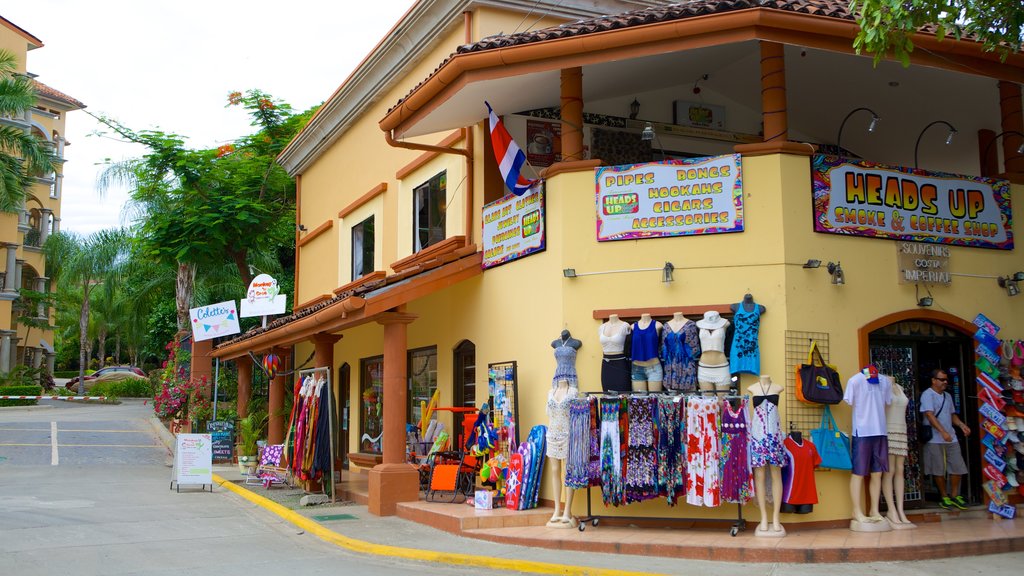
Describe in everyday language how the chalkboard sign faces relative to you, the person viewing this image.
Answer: facing the viewer

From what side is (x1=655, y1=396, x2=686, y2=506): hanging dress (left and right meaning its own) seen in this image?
front

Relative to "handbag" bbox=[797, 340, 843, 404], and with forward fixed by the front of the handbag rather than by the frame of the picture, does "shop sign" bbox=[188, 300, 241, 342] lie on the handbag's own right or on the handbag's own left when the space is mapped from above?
on the handbag's own right

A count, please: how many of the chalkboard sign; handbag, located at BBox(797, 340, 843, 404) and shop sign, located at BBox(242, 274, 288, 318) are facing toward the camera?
3

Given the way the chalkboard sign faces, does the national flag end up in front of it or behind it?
in front

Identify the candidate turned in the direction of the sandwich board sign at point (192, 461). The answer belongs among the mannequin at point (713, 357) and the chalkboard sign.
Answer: the chalkboard sign

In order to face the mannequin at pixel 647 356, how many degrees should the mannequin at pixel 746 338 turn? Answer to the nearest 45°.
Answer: approximately 90° to its right

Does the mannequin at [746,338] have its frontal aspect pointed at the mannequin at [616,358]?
no

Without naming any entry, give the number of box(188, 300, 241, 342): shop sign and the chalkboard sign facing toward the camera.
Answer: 2

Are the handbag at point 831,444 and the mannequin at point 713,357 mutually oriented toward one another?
no

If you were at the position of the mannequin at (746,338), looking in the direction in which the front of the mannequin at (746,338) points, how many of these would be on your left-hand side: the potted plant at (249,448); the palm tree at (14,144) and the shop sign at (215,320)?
0

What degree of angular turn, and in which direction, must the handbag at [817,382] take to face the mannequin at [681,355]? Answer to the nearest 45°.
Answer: approximately 90° to its right

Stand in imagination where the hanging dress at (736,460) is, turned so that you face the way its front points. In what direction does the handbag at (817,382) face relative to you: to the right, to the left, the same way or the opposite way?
the same way

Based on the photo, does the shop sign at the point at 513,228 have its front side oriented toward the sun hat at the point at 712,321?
no

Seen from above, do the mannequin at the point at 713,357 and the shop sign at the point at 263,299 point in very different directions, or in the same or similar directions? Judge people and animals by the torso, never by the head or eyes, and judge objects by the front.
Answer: same or similar directions

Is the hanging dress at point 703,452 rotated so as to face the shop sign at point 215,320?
no

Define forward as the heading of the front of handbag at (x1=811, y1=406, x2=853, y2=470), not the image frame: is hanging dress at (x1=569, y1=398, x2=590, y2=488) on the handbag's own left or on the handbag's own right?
on the handbag's own right
